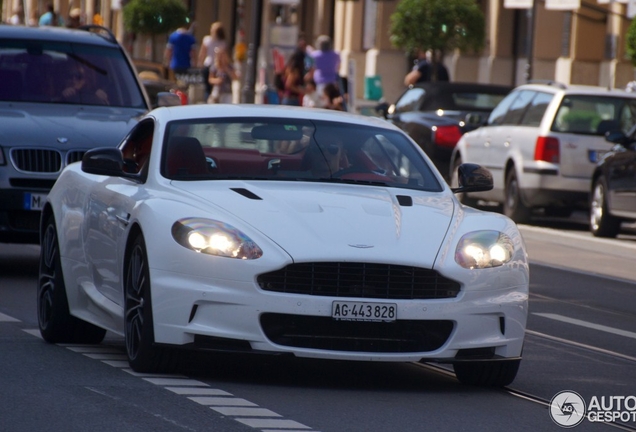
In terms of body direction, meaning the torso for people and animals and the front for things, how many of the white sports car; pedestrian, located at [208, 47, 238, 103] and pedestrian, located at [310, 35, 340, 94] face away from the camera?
1

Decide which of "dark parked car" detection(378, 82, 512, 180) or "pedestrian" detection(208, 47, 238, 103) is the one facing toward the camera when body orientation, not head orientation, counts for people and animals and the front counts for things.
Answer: the pedestrian

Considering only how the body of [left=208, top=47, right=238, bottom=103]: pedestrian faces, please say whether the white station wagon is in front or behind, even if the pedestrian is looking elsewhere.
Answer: in front

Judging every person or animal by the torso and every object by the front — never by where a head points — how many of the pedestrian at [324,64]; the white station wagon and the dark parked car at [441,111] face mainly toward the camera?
0

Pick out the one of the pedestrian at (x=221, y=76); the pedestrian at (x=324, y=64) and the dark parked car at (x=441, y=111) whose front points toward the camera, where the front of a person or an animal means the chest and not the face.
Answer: the pedestrian at (x=221, y=76)

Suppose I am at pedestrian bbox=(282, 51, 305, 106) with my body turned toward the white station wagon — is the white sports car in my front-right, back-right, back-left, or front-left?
front-right

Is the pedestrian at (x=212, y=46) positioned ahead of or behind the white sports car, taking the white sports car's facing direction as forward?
behind

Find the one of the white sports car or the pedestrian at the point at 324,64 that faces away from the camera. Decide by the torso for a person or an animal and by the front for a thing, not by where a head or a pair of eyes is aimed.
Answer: the pedestrian

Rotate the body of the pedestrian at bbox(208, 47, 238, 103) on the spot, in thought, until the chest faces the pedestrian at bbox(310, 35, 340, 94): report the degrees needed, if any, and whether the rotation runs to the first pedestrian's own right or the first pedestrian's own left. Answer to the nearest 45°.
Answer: approximately 45° to the first pedestrian's own left

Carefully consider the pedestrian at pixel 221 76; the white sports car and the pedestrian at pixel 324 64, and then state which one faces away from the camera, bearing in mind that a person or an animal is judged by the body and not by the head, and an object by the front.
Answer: the pedestrian at pixel 324 64

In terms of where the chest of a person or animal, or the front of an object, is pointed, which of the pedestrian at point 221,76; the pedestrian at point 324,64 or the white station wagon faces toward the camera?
the pedestrian at point 221,76

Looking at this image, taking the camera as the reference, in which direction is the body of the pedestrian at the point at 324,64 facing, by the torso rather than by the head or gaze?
away from the camera

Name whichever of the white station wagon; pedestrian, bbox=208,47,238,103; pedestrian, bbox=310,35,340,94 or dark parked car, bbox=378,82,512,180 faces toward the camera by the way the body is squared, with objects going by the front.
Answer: pedestrian, bbox=208,47,238,103

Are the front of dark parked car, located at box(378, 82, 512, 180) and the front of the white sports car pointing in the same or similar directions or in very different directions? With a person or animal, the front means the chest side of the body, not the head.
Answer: very different directions

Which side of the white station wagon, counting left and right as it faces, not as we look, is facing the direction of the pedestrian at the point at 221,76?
front

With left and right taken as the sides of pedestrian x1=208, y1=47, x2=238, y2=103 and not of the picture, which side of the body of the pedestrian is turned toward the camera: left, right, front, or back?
front
